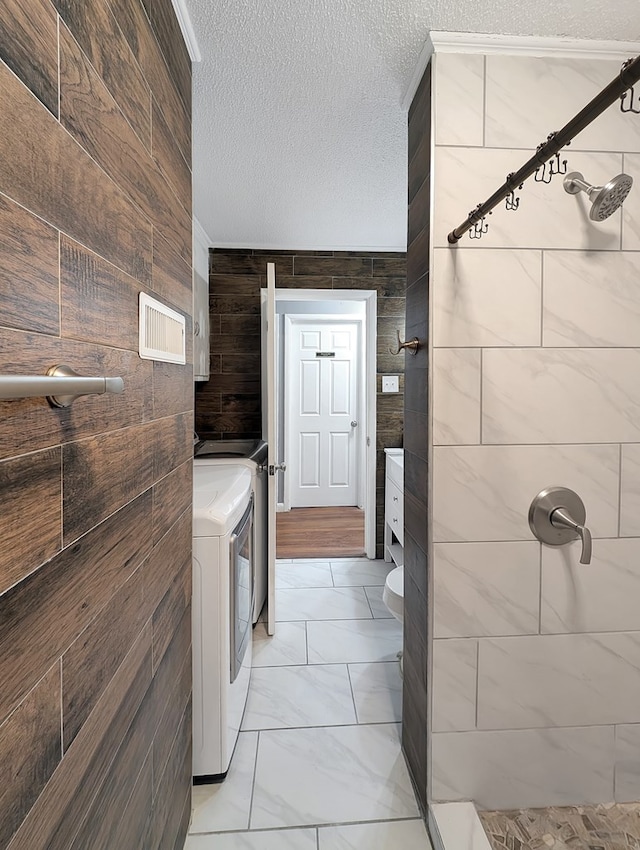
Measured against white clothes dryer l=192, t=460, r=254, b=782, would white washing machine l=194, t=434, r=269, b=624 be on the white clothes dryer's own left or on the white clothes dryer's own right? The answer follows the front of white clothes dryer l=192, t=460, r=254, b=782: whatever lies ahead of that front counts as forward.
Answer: on the white clothes dryer's own left

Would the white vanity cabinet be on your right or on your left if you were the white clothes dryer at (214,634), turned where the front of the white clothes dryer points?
on your left

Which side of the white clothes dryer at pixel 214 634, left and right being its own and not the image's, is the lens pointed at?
right
